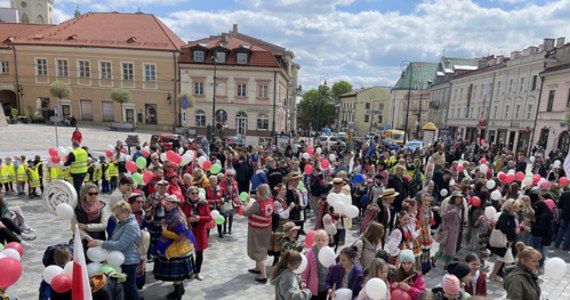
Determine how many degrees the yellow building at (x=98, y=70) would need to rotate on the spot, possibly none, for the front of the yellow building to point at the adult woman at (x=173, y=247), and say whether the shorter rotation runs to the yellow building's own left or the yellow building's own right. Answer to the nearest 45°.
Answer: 0° — it already faces them

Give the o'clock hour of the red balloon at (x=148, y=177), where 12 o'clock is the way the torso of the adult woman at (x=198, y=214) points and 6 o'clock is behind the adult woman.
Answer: The red balloon is roughly at 5 o'clock from the adult woman.

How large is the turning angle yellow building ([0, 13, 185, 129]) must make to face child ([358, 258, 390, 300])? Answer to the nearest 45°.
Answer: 0° — it already faces them

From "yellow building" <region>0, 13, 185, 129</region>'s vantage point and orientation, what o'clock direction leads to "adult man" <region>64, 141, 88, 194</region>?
The adult man is roughly at 12 o'clock from the yellow building.

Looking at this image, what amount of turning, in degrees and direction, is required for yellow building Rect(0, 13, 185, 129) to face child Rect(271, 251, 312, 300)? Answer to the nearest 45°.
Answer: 0° — it already faces them

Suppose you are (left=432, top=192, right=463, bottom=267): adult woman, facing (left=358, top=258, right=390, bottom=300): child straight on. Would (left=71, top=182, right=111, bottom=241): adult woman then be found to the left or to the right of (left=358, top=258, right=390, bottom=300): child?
right

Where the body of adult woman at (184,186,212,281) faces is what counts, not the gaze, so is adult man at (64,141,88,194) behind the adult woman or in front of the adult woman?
behind

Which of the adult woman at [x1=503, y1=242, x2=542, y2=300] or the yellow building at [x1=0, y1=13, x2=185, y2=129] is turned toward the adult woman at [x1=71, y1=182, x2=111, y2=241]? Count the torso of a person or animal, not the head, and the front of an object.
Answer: the yellow building
